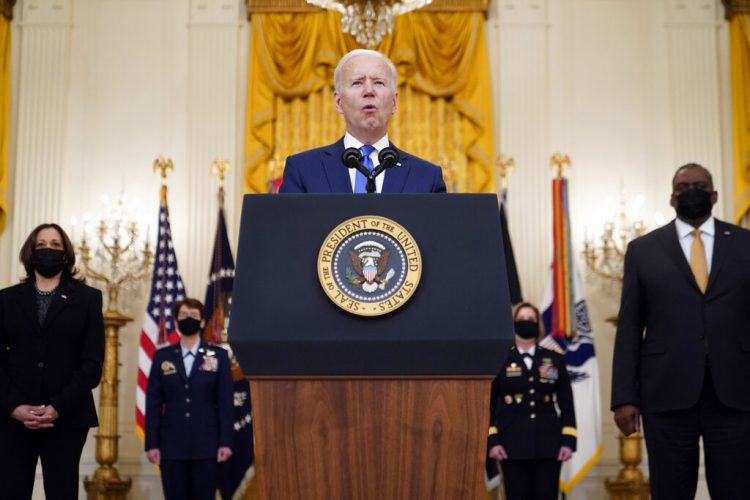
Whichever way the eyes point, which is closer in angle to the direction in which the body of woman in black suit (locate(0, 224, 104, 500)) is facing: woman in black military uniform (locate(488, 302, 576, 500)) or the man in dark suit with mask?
the man in dark suit with mask

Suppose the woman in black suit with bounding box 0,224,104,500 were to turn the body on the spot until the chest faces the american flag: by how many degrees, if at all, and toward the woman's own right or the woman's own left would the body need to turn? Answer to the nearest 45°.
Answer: approximately 180°

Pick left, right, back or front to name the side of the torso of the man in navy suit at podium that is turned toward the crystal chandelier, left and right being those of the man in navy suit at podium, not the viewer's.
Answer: back
